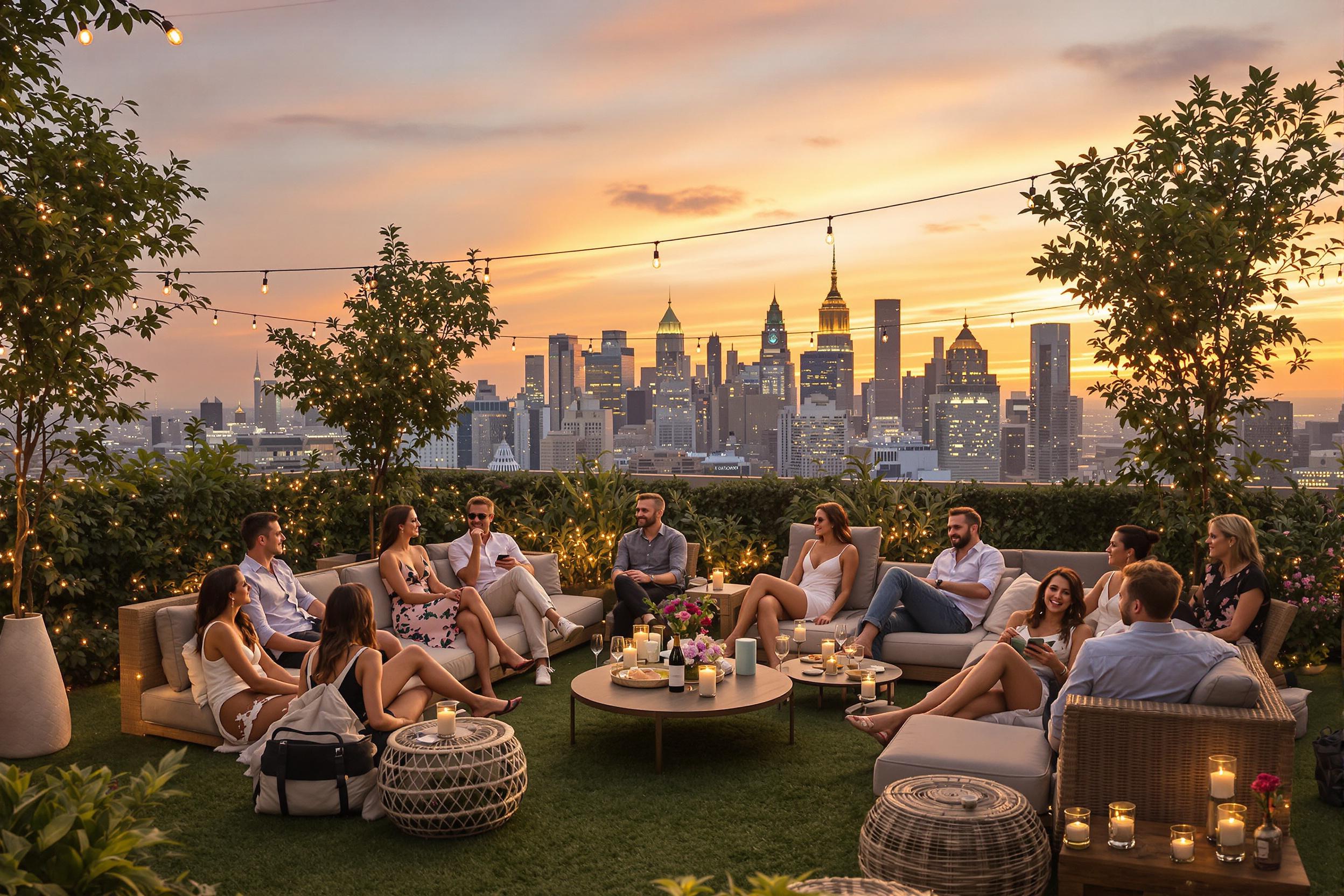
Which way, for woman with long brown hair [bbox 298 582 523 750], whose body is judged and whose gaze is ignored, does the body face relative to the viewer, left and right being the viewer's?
facing away from the viewer and to the right of the viewer

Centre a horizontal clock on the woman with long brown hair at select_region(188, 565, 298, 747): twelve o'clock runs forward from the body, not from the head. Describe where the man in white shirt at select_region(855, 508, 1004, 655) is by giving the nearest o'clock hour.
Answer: The man in white shirt is roughly at 12 o'clock from the woman with long brown hair.

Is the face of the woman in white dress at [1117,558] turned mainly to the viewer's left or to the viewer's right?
to the viewer's left

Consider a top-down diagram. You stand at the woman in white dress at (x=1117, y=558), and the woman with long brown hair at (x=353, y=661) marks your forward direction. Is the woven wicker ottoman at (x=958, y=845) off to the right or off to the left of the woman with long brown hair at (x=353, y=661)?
left

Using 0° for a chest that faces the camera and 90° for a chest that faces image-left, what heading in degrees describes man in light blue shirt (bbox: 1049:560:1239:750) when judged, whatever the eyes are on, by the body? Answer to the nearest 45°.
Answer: approximately 180°

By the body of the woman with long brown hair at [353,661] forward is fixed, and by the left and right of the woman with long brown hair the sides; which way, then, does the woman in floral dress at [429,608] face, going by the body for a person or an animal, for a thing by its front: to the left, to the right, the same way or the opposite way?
to the right
